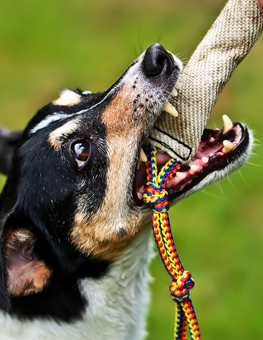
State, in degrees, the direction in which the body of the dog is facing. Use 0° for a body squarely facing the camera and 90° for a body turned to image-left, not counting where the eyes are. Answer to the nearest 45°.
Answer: approximately 270°
